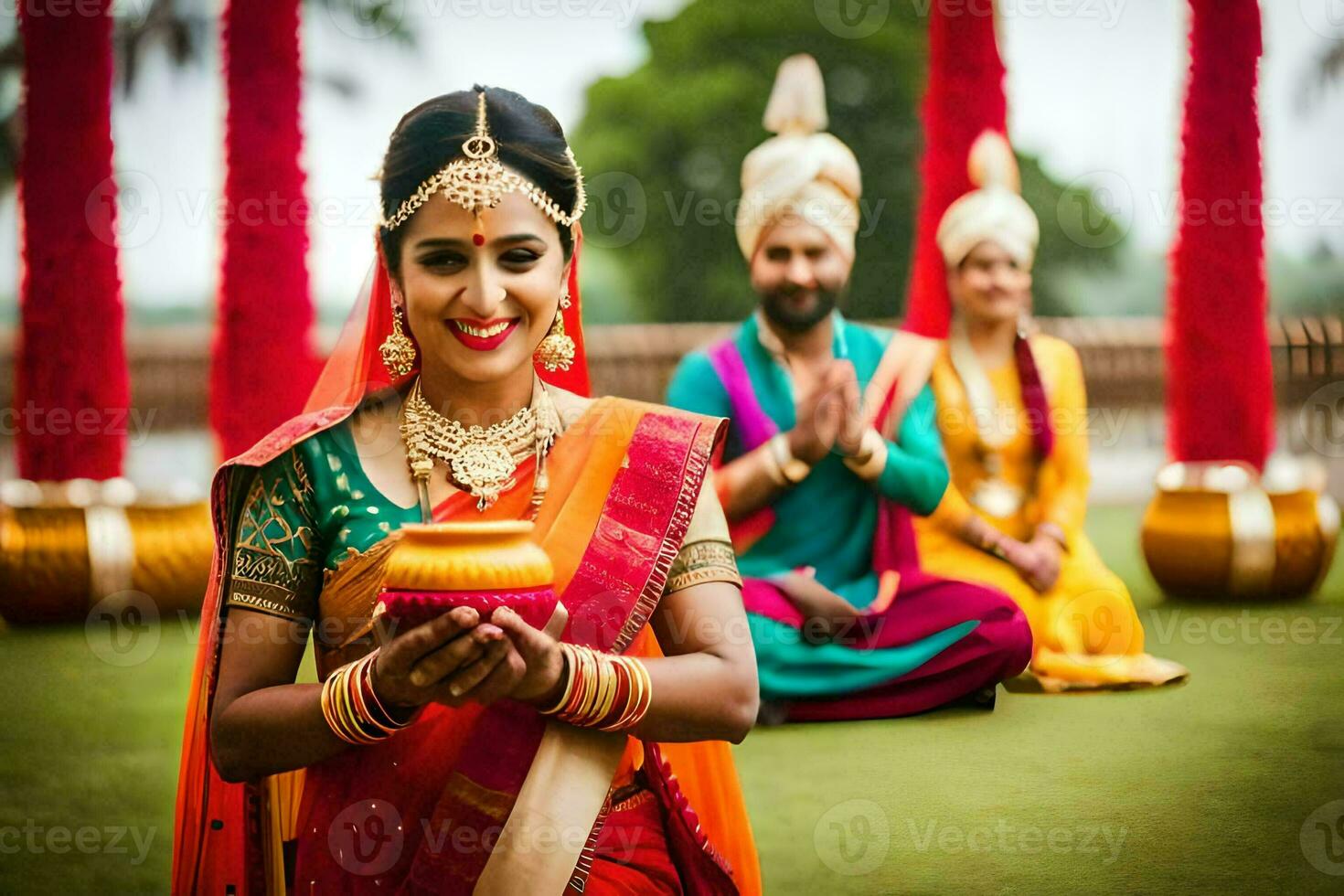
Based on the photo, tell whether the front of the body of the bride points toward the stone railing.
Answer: no

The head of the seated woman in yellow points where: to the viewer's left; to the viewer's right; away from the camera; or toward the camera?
toward the camera

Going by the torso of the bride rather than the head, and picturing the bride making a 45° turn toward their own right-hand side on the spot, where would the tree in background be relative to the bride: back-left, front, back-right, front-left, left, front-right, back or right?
back-right

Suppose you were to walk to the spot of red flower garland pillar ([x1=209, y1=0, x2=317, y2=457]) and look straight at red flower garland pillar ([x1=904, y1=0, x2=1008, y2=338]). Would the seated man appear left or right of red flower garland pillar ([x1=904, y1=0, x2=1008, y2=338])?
right

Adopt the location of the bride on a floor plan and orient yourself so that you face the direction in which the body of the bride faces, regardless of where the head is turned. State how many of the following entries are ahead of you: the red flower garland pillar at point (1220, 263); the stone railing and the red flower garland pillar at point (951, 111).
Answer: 0

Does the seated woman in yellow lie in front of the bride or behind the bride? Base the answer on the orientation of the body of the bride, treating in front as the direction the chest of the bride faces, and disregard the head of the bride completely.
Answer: behind

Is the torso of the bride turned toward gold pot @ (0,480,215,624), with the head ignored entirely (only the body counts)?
no

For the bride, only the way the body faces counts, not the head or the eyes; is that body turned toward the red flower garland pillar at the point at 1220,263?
no

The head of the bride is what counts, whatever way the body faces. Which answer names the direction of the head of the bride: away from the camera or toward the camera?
toward the camera

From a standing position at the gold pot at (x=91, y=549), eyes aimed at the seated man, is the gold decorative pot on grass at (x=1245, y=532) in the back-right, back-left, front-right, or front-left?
front-left

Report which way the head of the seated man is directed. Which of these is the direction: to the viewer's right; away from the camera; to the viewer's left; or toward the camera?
toward the camera

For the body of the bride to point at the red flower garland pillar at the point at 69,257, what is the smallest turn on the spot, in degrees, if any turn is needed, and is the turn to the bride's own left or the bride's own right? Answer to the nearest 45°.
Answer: approximately 180°

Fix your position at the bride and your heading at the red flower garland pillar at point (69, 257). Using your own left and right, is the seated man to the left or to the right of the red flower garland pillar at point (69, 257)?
right

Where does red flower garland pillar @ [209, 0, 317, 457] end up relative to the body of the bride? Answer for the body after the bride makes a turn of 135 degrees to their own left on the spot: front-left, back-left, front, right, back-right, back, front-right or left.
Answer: front-left

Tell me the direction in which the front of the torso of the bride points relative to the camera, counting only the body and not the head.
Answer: toward the camera
